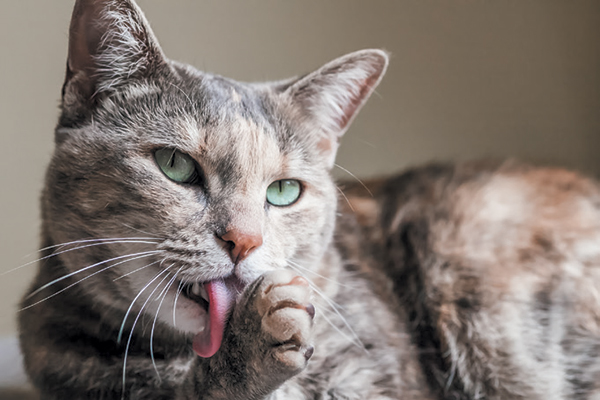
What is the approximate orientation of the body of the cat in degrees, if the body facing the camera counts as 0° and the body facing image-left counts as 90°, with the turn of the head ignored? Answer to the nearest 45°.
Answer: approximately 45°
